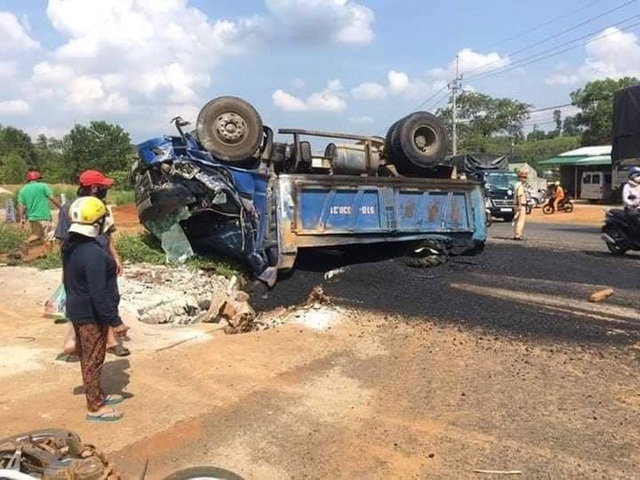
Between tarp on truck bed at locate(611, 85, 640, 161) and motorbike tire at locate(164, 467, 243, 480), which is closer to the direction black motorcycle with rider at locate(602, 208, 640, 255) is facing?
the motorbike tire

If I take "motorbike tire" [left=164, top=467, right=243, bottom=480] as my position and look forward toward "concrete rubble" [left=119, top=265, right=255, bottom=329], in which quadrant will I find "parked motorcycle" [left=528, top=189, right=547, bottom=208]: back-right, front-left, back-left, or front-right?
front-right

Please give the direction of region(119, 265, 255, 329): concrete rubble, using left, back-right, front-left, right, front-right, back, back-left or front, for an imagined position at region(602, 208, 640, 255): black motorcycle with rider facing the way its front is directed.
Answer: front

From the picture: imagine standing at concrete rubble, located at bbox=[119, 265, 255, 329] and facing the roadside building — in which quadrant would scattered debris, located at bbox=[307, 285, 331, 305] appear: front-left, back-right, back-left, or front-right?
front-right

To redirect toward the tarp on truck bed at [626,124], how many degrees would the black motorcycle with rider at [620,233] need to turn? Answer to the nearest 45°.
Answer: approximately 135° to its right

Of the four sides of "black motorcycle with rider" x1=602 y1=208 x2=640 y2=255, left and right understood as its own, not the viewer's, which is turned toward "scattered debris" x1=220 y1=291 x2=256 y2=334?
front

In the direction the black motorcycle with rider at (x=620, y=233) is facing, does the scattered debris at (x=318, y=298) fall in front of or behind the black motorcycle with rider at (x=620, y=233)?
in front

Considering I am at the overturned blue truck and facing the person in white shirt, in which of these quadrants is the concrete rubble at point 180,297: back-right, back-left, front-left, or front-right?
back-right

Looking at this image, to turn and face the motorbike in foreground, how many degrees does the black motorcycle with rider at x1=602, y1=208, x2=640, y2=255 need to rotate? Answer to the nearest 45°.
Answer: approximately 45° to its left

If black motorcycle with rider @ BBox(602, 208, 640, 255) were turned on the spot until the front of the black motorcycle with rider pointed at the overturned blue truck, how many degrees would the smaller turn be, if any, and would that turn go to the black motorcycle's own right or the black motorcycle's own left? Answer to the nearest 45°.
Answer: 0° — it already faces it

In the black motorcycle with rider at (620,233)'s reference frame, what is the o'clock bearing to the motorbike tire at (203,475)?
The motorbike tire is roughly at 11 o'clock from the black motorcycle with rider.

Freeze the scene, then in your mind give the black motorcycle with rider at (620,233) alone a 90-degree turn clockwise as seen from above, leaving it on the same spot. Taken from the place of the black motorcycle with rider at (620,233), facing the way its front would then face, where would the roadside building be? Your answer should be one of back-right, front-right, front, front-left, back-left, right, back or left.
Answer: front-right
